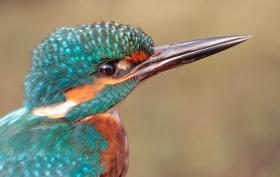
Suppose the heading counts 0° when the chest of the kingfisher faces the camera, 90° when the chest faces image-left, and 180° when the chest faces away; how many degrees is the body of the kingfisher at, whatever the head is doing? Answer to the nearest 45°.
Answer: approximately 270°
